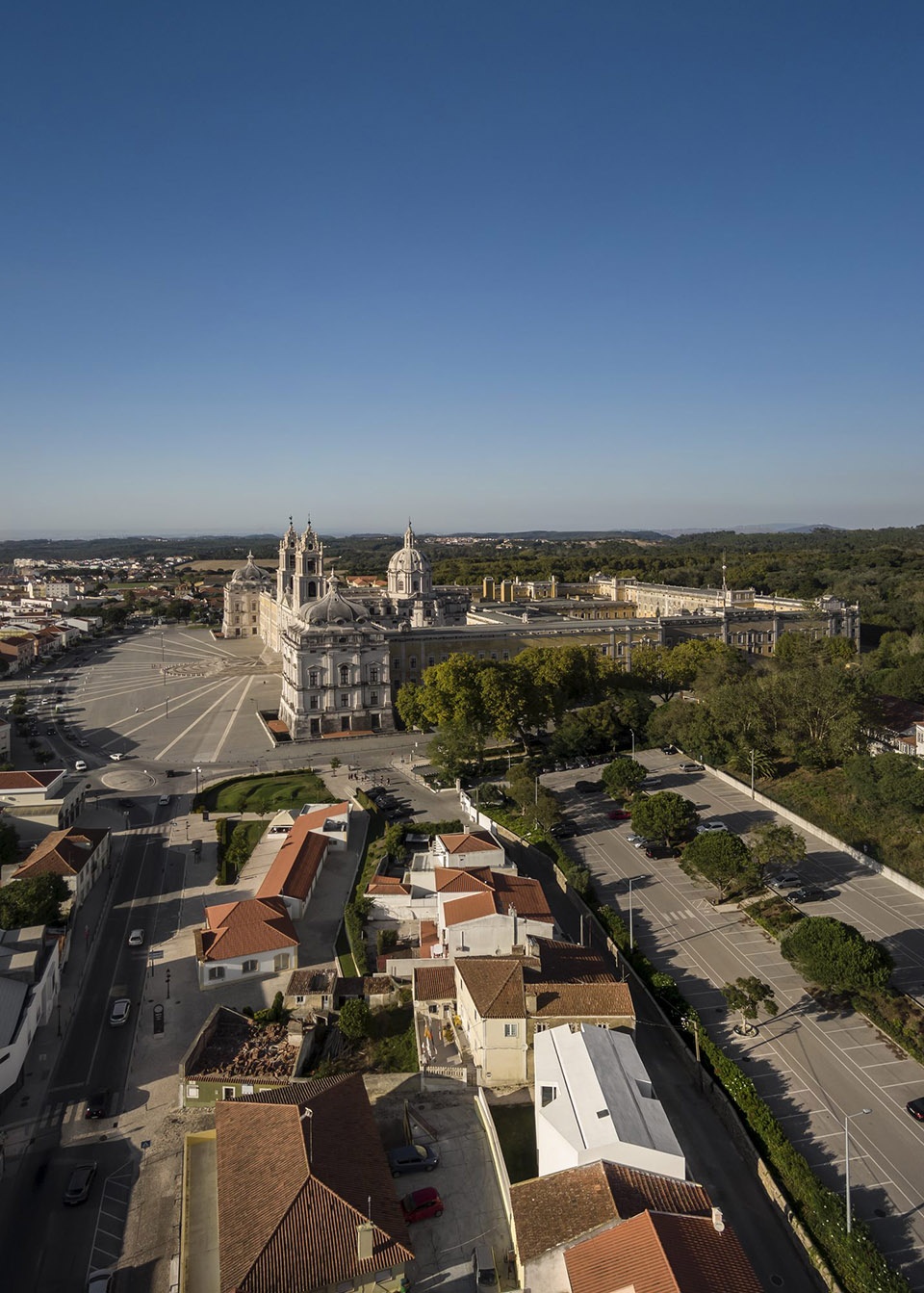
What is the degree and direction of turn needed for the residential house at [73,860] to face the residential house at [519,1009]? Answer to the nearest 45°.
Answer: approximately 45° to its right

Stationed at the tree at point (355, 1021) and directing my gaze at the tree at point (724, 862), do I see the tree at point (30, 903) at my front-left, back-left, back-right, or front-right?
back-left

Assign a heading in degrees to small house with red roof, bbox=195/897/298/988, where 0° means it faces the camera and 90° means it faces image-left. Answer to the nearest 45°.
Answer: approximately 0°

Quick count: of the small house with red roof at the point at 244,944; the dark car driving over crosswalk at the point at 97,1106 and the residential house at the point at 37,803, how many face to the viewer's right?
1

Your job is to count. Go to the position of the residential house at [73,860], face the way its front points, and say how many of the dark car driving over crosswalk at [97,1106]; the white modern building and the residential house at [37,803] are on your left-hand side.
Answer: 1

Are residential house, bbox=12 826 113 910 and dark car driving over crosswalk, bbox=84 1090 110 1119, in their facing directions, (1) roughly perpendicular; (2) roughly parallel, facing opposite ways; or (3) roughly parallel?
roughly perpendicular

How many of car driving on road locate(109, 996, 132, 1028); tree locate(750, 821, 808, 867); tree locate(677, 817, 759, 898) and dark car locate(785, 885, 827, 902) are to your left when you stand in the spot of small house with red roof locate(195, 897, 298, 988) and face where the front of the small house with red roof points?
3
